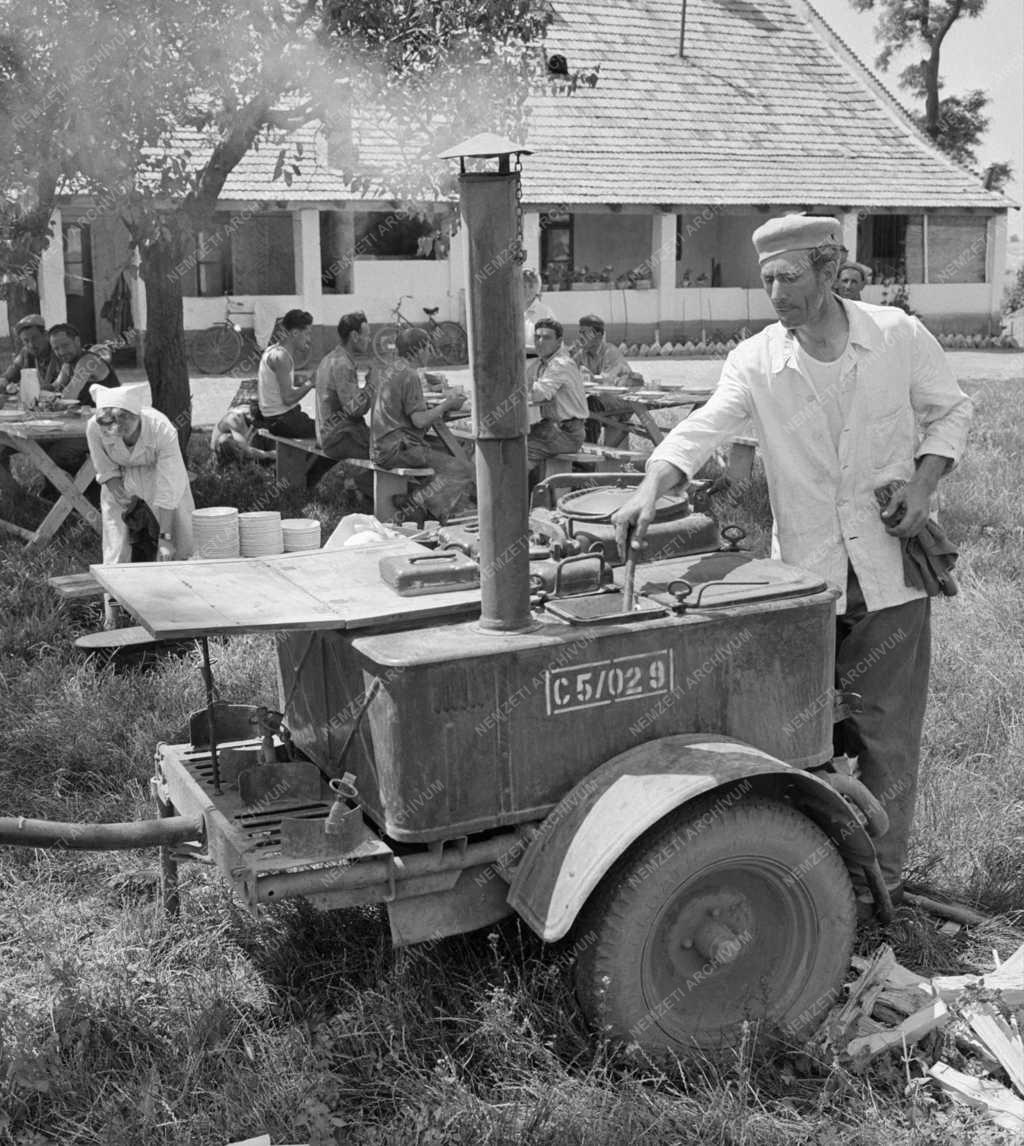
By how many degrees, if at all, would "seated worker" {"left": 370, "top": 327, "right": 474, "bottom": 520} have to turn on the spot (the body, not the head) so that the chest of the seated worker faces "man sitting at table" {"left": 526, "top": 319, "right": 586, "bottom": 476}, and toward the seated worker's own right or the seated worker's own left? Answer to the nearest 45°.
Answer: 0° — they already face them

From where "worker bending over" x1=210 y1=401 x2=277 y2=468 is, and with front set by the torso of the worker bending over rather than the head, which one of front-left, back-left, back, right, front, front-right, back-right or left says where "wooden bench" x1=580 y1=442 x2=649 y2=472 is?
front-right

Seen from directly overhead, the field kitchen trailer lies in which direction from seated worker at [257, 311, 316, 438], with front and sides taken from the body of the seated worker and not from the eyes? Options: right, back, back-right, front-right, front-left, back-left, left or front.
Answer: right

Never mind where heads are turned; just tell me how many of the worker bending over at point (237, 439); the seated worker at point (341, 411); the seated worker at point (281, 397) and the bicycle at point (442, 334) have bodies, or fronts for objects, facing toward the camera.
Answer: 0

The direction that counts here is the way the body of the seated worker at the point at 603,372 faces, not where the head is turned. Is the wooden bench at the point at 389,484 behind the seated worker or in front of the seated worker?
in front

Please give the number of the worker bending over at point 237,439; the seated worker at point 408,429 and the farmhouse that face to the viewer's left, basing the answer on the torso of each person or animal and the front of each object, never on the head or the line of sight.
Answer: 0

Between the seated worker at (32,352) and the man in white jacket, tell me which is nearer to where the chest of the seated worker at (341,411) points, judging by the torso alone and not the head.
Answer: the man in white jacket

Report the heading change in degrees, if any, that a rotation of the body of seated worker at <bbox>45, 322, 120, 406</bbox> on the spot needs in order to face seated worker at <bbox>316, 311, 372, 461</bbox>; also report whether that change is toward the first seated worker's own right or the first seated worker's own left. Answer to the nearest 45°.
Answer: approximately 90° to the first seated worker's own left

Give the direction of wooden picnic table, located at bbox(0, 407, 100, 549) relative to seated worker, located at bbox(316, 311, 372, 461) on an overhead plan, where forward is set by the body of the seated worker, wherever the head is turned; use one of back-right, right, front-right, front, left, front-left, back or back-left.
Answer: back-right

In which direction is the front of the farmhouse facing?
toward the camera

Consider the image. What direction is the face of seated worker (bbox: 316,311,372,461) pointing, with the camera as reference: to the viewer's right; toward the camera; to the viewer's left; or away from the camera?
to the viewer's right

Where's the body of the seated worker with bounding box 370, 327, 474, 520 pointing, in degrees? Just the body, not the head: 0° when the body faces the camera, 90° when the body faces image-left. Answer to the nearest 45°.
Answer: approximately 270°

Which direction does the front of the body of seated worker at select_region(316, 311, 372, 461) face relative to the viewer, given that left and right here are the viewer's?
facing to the right of the viewer

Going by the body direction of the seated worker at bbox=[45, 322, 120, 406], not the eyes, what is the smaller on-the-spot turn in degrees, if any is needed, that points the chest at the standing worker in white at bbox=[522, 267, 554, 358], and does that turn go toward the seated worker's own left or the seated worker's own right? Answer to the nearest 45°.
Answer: approximately 135° to the seated worker's own left

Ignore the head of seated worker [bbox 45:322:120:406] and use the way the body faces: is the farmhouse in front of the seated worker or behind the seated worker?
behind

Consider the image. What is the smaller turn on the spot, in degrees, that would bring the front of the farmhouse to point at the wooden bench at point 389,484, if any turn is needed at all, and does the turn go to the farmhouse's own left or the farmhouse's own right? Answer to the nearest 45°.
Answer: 0° — it already faces it

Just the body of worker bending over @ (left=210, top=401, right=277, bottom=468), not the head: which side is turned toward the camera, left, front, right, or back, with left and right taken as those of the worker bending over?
right

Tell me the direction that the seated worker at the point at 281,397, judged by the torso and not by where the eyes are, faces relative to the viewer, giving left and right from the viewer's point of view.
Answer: facing to the right of the viewer

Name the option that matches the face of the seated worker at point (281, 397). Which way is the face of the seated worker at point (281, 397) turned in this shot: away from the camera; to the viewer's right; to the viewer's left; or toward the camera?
to the viewer's right

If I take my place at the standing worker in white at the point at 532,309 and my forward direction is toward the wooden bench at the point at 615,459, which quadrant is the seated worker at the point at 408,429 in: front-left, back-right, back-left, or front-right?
front-right

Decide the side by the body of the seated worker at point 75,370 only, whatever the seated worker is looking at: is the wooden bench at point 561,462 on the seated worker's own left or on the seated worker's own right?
on the seated worker's own left
